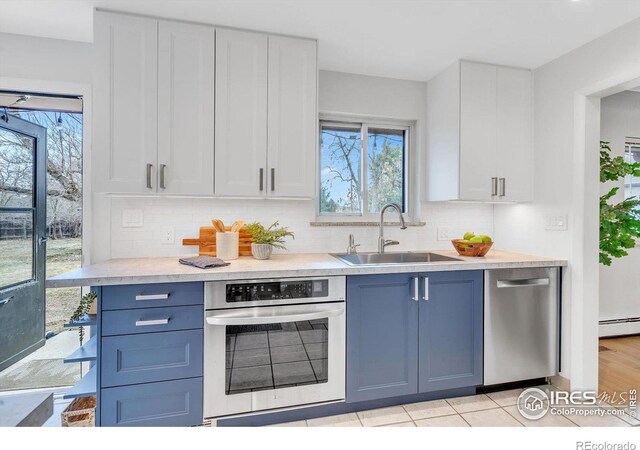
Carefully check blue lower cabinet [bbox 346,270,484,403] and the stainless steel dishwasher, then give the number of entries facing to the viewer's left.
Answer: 0

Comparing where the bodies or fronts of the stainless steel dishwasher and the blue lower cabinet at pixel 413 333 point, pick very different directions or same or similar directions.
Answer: same or similar directions

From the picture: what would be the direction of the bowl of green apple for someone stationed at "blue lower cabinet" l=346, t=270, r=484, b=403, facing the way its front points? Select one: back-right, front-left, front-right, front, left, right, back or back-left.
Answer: left

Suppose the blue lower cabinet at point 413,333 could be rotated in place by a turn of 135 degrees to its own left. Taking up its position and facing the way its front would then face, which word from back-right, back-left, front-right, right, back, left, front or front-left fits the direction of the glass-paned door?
left

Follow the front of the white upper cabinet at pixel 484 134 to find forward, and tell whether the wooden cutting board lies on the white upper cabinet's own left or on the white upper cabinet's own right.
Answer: on the white upper cabinet's own right

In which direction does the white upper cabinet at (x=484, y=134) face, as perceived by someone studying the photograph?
facing the viewer and to the right of the viewer

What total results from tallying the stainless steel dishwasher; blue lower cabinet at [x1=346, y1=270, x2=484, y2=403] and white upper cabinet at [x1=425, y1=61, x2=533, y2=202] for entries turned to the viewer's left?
0

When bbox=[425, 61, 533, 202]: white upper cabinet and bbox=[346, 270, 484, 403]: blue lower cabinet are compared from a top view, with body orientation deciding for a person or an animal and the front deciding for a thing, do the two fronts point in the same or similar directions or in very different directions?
same or similar directions

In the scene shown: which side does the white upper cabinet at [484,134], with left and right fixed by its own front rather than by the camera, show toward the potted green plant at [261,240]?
right

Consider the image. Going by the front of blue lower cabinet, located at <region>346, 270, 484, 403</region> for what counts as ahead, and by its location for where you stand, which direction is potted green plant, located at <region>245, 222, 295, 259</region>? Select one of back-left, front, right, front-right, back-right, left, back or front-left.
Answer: back-right

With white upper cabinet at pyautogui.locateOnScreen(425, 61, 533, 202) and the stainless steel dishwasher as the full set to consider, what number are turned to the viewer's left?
0

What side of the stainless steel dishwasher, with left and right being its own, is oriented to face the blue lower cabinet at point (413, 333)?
right

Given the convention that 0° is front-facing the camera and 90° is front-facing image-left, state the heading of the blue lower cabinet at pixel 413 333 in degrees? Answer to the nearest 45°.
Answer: approximately 315°
